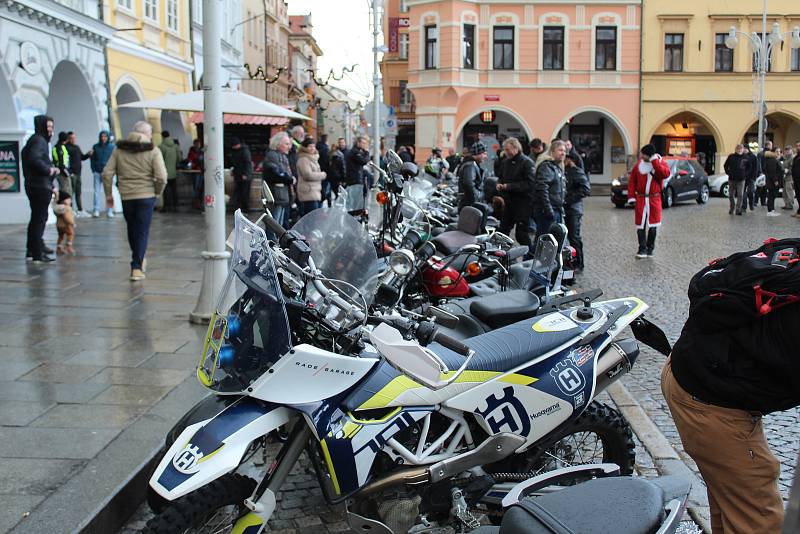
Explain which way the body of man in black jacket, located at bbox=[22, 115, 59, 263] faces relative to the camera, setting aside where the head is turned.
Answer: to the viewer's right

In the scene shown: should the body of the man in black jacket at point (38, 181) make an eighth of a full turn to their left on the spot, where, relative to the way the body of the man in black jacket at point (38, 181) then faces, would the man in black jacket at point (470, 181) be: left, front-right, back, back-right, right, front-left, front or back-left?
front-right

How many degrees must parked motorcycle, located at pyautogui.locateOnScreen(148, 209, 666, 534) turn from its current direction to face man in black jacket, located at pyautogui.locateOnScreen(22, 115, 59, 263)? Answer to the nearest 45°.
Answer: approximately 90° to its right

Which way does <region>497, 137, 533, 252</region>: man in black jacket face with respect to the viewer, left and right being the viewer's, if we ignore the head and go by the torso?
facing the viewer and to the left of the viewer

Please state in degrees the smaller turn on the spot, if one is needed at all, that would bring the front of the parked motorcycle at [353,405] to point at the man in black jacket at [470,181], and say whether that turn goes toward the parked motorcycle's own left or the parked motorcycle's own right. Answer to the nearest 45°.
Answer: approximately 135° to the parked motorcycle's own right

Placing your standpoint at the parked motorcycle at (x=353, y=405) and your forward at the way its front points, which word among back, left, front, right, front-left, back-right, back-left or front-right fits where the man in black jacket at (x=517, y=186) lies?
back-right

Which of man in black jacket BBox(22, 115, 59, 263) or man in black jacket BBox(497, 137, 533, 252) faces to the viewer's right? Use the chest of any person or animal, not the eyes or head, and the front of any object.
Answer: man in black jacket BBox(22, 115, 59, 263)

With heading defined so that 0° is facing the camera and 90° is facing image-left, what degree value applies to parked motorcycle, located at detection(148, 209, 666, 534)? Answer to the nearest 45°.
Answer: approximately 45°

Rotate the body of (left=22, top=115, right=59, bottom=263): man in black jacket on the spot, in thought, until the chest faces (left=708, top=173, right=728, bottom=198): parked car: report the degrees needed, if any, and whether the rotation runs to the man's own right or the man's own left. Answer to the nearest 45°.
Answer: approximately 45° to the man's own left

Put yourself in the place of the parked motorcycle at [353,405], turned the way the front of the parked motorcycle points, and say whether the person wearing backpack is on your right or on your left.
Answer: on your left

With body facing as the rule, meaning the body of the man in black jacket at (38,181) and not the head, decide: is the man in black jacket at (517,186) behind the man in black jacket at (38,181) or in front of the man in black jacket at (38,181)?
in front

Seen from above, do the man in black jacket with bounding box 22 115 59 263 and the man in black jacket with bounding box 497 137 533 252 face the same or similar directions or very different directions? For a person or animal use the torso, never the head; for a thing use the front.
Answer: very different directions

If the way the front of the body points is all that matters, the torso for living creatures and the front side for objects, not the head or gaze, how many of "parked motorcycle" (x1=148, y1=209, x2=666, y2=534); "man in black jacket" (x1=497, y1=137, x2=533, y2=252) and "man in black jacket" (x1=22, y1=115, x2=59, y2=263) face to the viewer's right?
1

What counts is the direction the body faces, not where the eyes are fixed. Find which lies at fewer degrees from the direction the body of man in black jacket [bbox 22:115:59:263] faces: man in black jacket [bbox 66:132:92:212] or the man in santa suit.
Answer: the man in santa suit

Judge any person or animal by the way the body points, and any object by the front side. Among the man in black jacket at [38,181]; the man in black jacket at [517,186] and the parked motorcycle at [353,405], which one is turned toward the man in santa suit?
the man in black jacket at [38,181]
